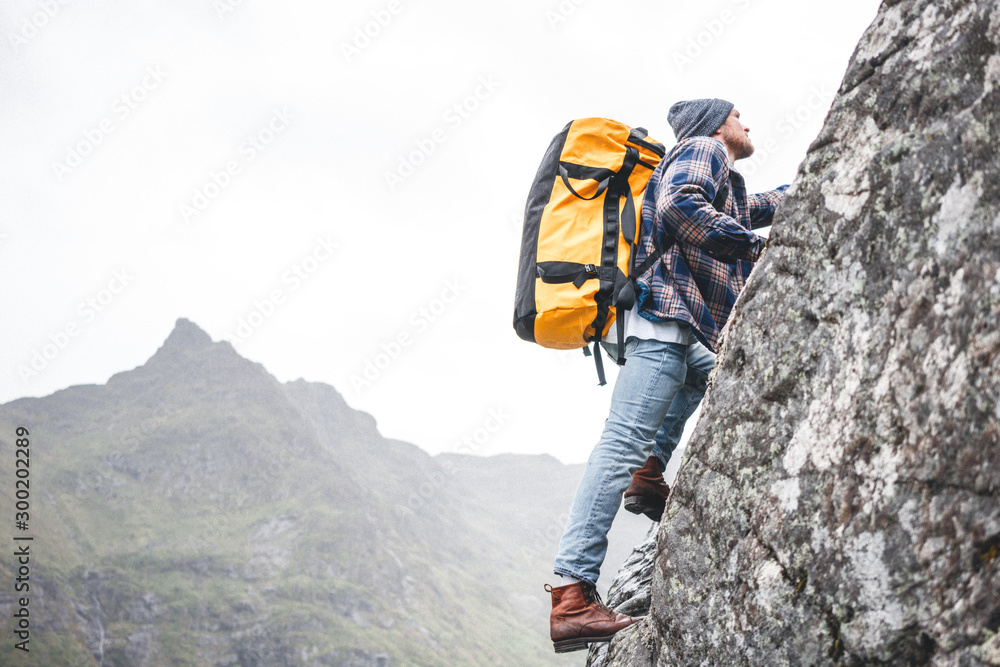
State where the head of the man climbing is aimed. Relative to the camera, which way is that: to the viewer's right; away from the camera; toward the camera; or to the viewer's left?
to the viewer's right

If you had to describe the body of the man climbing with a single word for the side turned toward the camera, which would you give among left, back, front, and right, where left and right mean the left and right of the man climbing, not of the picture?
right
